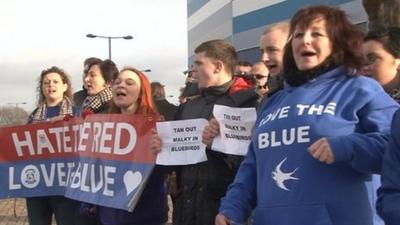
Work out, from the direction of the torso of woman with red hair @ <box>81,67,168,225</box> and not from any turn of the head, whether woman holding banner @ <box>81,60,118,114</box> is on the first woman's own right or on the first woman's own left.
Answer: on the first woman's own right

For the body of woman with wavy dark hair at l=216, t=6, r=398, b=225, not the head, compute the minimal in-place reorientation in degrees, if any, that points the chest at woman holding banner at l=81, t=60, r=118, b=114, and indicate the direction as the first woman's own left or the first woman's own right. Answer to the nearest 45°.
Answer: approximately 90° to the first woman's own right

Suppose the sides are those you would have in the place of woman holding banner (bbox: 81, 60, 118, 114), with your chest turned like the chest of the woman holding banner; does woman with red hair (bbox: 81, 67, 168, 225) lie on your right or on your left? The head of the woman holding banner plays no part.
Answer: on your left

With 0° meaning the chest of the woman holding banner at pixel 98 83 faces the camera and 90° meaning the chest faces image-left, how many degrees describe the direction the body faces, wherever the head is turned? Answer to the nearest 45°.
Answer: approximately 45°

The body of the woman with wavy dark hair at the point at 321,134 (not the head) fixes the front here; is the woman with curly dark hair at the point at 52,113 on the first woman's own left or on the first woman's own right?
on the first woman's own right

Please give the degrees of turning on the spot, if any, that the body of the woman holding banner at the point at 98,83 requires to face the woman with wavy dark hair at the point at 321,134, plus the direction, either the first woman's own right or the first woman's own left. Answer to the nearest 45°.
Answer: approximately 45° to the first woman's own left

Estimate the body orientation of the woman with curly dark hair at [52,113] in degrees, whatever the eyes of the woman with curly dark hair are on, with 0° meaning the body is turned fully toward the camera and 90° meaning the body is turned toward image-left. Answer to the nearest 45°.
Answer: approximately 0°

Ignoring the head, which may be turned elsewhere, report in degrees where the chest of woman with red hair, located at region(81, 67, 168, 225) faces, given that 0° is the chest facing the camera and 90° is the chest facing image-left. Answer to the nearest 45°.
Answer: approximately 45°
